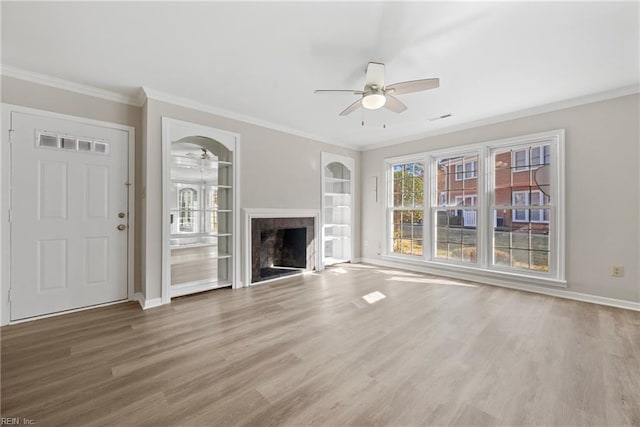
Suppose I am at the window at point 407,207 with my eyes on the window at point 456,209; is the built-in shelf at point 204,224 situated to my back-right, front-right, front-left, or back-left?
back-right

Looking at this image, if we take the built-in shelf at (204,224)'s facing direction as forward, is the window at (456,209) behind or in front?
in front

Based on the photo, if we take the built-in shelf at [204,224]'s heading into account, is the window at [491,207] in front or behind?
in front

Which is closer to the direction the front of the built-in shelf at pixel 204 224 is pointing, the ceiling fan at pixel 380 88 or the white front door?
the ceiling fan

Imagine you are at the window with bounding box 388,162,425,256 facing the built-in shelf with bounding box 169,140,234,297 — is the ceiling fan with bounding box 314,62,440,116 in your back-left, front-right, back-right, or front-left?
front-left

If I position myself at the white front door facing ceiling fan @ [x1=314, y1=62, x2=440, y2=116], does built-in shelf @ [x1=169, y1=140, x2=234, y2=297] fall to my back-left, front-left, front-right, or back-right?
front-left

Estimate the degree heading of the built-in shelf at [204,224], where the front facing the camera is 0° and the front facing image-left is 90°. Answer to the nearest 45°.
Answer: approximately 315°

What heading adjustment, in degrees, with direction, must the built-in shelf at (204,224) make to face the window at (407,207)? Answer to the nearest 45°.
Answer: approximately 45° to its left

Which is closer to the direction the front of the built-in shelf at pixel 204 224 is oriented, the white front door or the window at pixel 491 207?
the window
